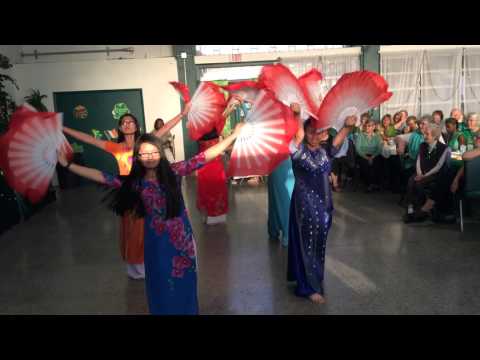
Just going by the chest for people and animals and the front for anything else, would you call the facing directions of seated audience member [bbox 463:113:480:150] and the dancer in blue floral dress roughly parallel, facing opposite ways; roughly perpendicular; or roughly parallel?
roughly perpendicular

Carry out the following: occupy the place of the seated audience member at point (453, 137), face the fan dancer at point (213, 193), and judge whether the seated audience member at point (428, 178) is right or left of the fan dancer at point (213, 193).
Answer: left

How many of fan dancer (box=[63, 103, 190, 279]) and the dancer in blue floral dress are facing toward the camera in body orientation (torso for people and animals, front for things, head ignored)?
2

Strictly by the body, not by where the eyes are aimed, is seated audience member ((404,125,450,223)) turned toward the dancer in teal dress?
yes

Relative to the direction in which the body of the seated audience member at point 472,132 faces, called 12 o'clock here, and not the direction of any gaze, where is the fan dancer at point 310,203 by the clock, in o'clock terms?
The fan dancer is roughly at 11 o'clock from the seated audience member.

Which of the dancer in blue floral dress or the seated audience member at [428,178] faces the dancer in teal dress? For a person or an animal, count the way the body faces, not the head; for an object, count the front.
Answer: the seated audience member

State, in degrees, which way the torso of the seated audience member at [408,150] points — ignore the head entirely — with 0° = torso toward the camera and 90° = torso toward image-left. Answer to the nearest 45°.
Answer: approximately 45°

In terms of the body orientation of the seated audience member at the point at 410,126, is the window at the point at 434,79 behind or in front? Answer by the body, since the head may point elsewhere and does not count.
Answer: behind

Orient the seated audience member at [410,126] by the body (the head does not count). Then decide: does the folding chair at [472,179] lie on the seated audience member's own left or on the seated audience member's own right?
on the seated audience member's own left

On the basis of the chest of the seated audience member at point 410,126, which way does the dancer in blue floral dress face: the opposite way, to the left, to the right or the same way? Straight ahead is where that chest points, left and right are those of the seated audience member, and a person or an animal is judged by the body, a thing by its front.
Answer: to the left
